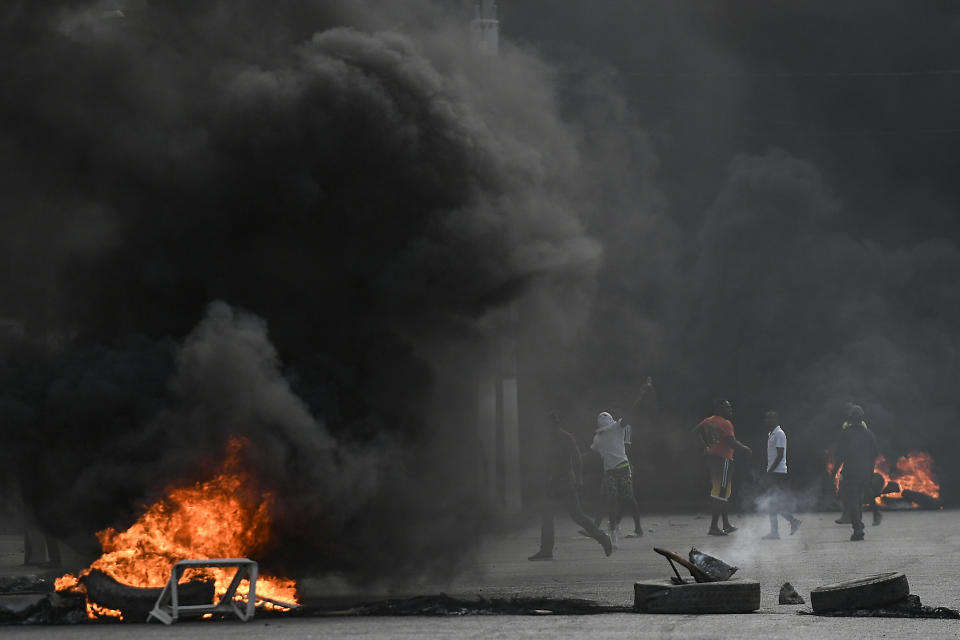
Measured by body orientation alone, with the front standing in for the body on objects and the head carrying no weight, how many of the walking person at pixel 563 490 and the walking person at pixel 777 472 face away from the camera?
0

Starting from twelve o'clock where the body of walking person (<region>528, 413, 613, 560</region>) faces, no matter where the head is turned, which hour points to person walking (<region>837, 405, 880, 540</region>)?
The person walking is roughly at 5 o'clock from the walking person.

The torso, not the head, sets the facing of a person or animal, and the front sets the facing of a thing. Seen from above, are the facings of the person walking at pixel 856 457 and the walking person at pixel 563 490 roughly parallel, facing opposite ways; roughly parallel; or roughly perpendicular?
roughly perpendicular

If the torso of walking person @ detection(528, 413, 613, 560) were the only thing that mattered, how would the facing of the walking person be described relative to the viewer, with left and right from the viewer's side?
facing to the left of the viewer

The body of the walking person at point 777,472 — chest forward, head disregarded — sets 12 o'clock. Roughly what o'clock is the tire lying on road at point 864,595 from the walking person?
The tire lying on road is roughly at 9 o'clock from the walking person.
